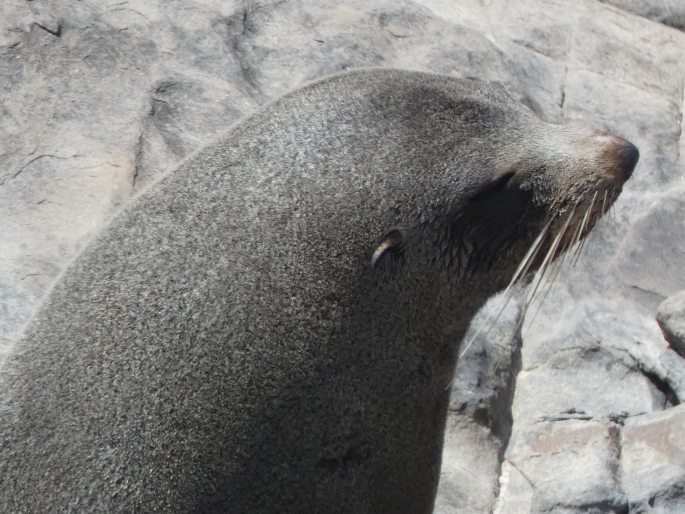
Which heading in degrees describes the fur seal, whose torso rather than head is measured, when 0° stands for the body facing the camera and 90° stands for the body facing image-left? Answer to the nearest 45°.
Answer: approximately 270°

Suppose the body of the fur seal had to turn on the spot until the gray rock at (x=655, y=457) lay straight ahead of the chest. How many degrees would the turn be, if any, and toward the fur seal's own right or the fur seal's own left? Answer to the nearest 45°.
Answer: approximately 45° to the fur seal's own left
